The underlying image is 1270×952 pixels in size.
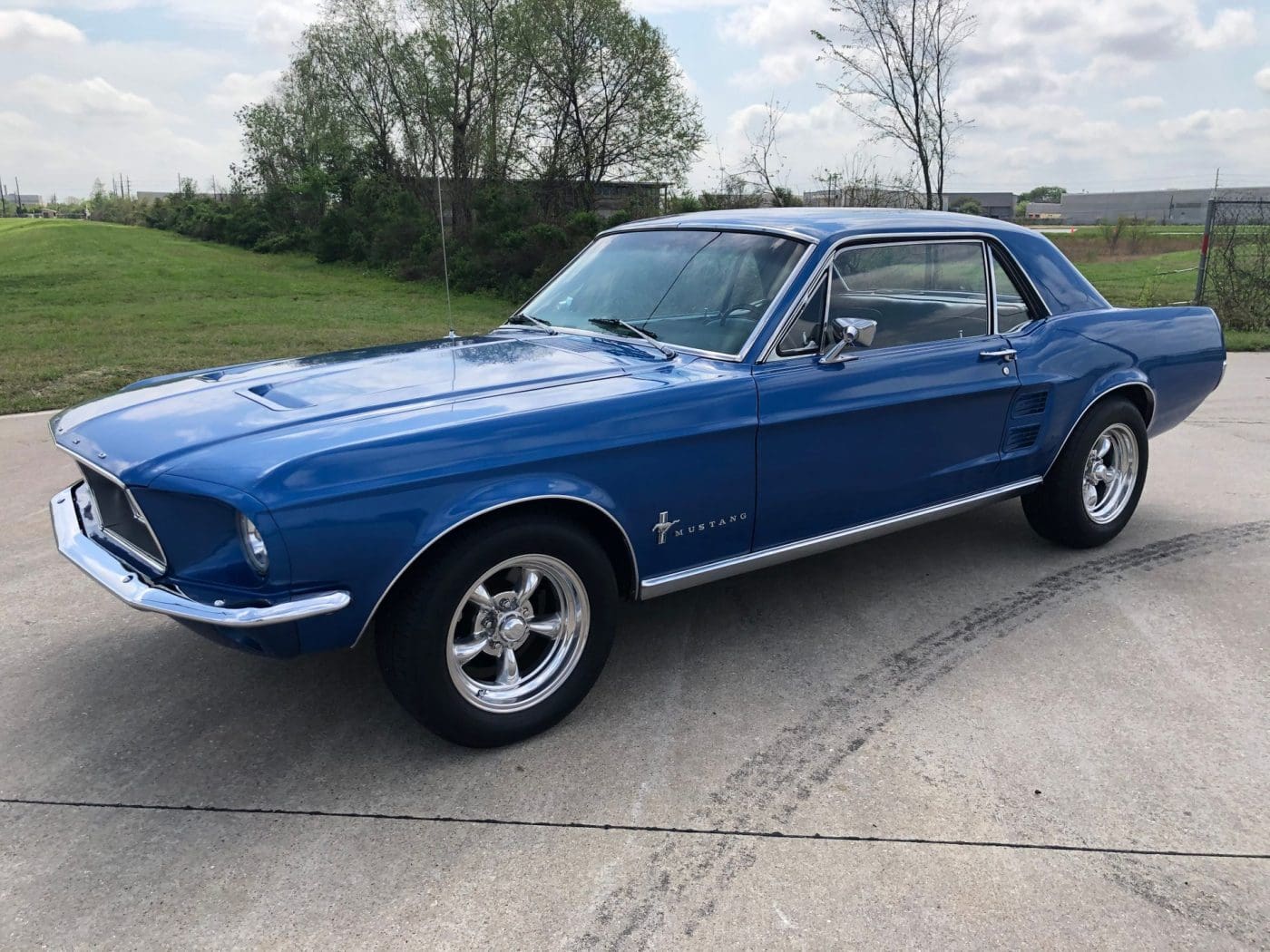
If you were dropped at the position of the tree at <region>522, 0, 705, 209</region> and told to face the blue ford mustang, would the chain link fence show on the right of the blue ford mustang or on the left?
left

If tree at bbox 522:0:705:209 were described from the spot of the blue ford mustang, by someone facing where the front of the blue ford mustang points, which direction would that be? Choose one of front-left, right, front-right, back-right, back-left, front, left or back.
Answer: back-right

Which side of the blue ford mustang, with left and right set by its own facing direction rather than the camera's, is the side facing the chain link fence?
back

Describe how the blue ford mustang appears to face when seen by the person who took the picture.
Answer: facing the viewer and to the left of the viewer

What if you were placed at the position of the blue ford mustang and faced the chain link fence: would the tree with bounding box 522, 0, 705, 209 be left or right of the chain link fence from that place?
left
